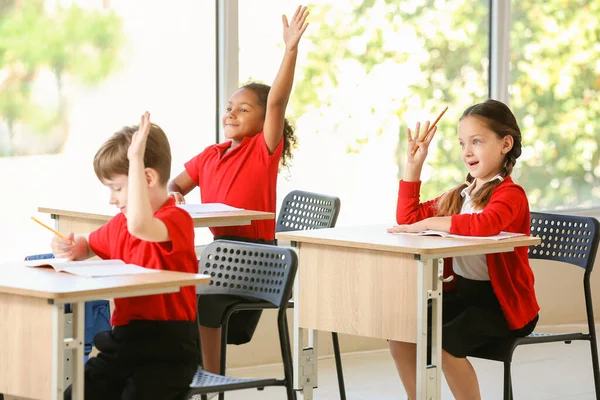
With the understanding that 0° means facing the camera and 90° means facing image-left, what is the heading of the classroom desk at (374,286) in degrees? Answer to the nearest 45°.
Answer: approximately 225°

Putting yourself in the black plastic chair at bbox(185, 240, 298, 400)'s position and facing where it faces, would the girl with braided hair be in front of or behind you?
behind

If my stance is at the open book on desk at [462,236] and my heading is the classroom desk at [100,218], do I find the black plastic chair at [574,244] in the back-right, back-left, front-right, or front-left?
back-right

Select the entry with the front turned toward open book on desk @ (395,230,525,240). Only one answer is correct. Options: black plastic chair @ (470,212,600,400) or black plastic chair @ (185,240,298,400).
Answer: black plastic chair @ (470,212,600,400)

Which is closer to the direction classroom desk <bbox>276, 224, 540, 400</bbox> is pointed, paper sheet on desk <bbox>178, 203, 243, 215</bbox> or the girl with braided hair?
the girl with braided hair

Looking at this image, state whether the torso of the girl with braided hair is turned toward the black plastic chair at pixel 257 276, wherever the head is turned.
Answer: yes
